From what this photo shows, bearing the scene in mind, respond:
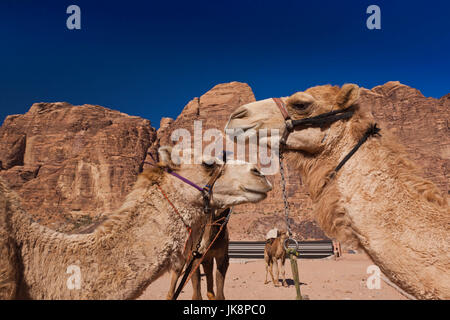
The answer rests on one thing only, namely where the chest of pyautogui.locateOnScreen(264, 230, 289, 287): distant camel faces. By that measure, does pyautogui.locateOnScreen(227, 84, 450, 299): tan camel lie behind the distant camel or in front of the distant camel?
in front

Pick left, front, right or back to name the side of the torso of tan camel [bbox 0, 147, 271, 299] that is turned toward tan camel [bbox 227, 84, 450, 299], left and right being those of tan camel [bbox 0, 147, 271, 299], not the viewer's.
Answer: front

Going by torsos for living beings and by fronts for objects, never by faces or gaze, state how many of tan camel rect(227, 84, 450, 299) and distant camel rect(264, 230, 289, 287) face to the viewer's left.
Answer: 1

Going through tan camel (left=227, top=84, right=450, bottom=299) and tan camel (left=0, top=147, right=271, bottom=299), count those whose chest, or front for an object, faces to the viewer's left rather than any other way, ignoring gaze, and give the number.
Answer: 1

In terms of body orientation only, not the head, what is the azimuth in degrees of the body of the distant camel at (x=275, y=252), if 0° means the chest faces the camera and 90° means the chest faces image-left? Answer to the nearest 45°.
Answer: approximately 315°

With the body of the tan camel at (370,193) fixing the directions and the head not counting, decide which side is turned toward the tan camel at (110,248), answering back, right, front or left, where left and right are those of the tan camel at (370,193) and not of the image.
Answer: front

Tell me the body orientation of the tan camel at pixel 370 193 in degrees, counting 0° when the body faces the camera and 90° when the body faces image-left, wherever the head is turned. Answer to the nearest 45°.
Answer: approximately 90°

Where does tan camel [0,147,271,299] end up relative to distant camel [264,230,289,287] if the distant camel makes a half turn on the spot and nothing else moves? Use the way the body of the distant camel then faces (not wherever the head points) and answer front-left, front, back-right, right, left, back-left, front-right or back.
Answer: back-left

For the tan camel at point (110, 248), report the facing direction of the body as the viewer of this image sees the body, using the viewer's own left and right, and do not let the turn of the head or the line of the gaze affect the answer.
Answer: facing to the right of the viewer
